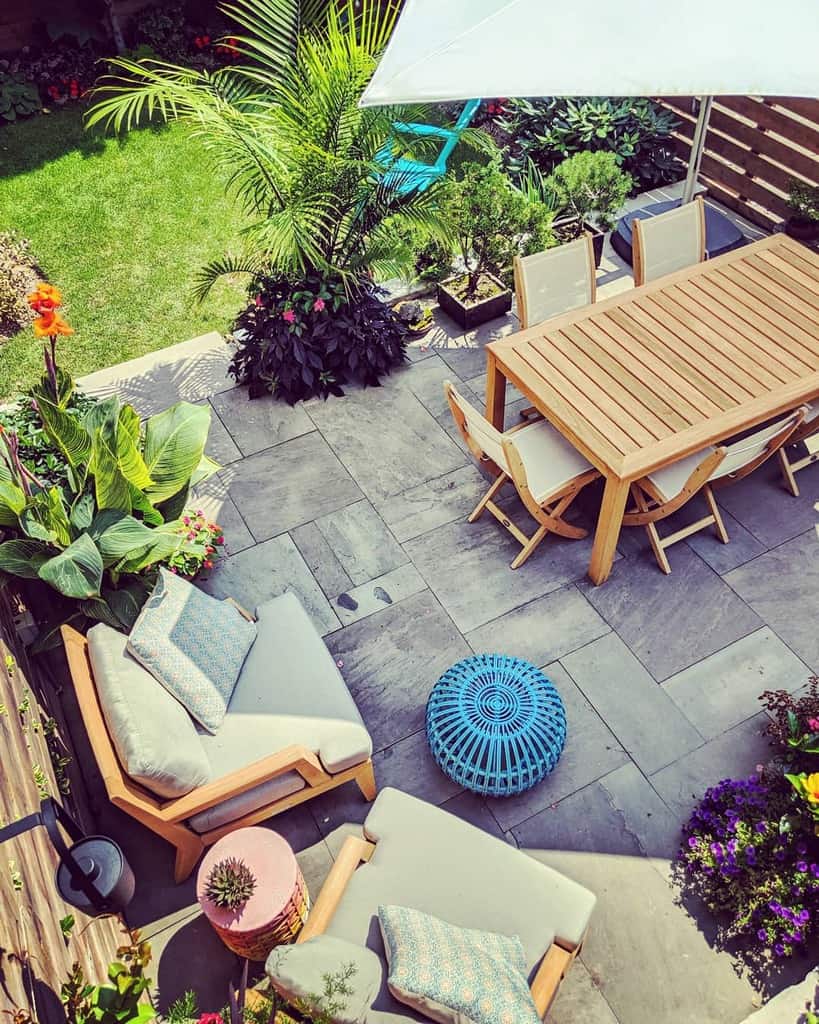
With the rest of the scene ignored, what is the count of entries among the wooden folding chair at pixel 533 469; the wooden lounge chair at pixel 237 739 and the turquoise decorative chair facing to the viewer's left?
1

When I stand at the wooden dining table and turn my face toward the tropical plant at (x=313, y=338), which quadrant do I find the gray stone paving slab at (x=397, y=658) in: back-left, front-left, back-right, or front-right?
front-left

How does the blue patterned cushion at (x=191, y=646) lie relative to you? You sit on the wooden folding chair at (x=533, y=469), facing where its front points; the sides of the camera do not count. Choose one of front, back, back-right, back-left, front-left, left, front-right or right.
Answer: back

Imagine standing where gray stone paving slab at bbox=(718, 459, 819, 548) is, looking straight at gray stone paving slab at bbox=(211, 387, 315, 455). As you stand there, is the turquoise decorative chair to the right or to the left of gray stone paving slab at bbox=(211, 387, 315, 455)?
right

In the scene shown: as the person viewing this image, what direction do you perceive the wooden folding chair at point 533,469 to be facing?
facing away from the viewer and to the right of the viewer

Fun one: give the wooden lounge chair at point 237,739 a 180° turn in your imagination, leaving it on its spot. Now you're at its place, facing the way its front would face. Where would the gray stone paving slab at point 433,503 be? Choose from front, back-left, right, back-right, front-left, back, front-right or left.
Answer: back

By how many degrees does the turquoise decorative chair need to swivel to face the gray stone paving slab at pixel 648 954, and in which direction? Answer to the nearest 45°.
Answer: approximately 90° to its left

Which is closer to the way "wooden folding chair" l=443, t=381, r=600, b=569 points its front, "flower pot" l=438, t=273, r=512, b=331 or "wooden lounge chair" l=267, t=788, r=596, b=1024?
the flower pot

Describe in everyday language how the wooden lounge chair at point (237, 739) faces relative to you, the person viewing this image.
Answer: facing away from the viewer and to the right of the viewer

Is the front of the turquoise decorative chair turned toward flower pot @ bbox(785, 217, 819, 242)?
no

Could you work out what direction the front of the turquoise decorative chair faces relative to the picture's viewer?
facing to the left of the viewer

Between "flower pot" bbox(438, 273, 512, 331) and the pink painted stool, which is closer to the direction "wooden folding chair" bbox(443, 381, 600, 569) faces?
the flower pot

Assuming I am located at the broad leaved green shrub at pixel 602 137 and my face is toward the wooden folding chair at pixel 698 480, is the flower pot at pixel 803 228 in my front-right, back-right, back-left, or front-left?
front-left
